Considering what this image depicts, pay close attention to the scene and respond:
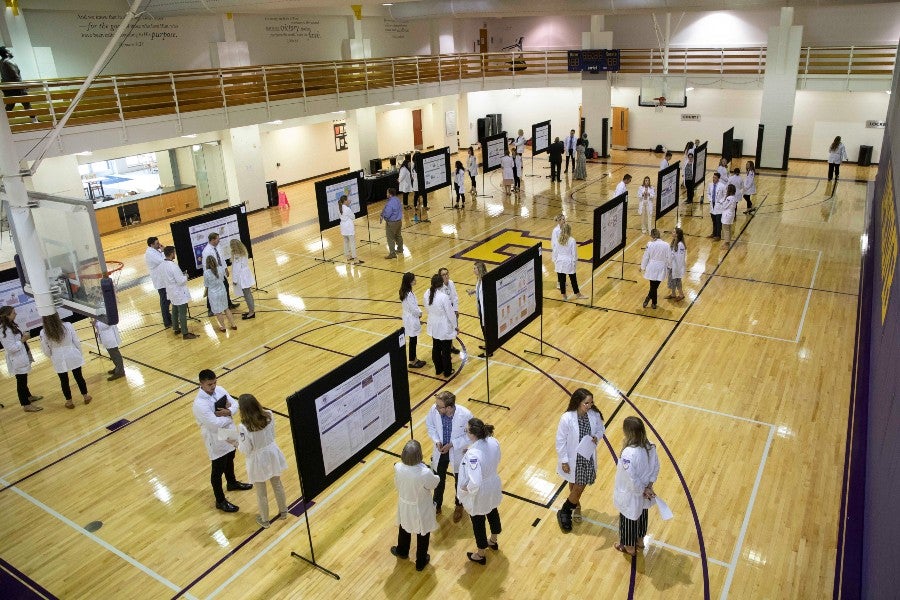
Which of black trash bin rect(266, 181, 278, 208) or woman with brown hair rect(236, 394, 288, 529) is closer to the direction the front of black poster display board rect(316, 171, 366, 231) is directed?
the woman with brown hair

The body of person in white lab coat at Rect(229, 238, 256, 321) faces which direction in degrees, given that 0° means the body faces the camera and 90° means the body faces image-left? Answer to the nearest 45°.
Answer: approximately 90°

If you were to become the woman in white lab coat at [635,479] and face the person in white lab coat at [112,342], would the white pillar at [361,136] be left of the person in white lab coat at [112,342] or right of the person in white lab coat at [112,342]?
right

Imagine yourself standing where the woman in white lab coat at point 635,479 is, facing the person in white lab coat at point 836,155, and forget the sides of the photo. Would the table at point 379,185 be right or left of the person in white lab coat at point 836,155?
left

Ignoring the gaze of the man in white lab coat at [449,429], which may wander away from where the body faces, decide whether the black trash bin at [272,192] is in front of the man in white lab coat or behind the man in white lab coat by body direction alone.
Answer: behind

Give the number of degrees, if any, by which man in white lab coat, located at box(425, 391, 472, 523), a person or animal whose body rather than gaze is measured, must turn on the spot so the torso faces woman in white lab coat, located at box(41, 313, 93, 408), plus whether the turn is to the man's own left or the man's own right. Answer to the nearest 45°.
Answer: approximately 135° to the man's own right

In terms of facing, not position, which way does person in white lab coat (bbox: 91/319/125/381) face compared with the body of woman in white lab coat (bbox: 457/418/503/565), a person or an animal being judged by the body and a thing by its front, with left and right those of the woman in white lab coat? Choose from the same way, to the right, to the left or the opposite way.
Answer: to the left
